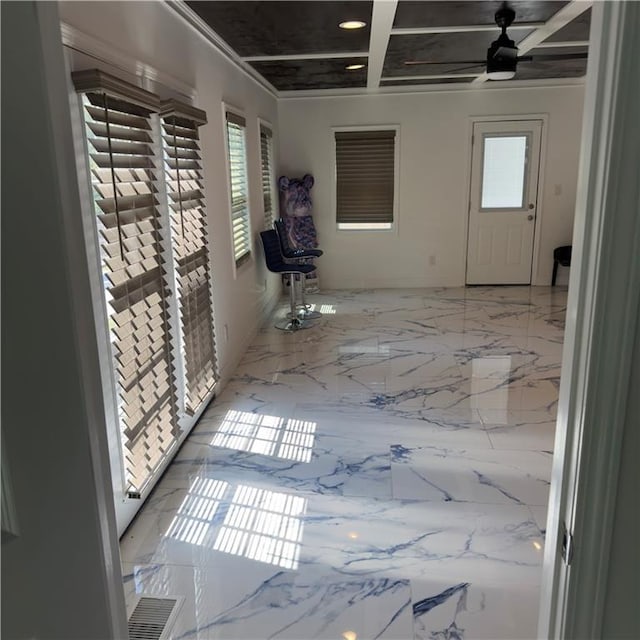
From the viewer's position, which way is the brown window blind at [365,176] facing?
facing the viewer

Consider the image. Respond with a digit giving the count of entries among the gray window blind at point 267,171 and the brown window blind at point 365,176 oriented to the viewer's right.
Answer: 1

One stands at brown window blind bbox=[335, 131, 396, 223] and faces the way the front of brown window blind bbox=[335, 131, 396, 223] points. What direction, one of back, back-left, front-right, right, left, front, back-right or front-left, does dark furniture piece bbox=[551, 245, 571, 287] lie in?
left

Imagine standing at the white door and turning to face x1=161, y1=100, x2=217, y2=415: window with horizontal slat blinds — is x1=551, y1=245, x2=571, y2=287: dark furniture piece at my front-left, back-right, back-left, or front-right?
back-left

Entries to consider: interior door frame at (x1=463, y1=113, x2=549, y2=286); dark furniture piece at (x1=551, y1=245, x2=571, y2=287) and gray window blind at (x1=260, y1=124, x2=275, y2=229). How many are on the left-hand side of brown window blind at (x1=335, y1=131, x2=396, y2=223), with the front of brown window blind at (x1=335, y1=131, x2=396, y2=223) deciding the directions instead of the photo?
2

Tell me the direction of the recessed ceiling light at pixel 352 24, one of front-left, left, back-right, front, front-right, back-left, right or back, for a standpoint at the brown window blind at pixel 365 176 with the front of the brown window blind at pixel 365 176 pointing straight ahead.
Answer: front

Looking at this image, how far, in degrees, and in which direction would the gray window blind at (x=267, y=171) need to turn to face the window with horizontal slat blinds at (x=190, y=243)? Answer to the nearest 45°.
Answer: approximately 90° to its right

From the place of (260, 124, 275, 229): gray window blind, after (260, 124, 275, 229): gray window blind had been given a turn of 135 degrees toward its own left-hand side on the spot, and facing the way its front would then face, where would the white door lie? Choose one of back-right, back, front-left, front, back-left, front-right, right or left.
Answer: back-right

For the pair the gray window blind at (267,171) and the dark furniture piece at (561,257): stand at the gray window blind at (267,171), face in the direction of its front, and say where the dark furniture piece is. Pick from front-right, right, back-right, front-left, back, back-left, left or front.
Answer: front

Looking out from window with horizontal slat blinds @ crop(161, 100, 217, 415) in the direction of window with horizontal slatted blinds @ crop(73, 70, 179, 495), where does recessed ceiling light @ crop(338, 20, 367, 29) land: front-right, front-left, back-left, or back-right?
back-left

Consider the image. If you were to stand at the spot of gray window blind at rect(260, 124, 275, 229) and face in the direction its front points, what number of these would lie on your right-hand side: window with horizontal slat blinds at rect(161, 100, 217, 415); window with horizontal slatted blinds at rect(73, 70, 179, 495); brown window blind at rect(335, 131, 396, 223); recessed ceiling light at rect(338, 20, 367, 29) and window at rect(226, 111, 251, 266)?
4

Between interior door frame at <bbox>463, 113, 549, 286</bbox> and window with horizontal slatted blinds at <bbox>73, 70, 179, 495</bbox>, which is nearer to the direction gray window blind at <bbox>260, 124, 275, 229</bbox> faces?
the interior door frame

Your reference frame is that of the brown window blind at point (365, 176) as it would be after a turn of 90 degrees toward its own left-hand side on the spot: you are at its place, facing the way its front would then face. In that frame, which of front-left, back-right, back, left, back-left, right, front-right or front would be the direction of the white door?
front

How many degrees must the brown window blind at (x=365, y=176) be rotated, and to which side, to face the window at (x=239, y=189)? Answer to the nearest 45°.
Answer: approximately 45° to its right

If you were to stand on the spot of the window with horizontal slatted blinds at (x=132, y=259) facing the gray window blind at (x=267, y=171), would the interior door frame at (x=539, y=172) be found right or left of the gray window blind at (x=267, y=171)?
right

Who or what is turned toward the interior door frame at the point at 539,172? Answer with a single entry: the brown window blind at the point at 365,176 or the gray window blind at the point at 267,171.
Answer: the gray window blind at the point at 267,171

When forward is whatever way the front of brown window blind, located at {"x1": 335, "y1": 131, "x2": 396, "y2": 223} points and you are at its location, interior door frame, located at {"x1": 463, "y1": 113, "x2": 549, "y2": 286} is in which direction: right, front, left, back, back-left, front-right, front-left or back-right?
left

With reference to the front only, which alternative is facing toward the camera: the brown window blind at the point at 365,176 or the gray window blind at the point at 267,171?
the brown window blind at the point at 365,176

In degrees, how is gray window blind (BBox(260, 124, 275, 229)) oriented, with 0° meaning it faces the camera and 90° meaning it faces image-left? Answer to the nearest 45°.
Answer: approximately 270°

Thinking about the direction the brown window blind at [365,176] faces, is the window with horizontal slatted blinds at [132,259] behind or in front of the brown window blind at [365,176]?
in front

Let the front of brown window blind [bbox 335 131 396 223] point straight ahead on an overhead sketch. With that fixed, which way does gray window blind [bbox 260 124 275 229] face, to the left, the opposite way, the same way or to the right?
to the left
